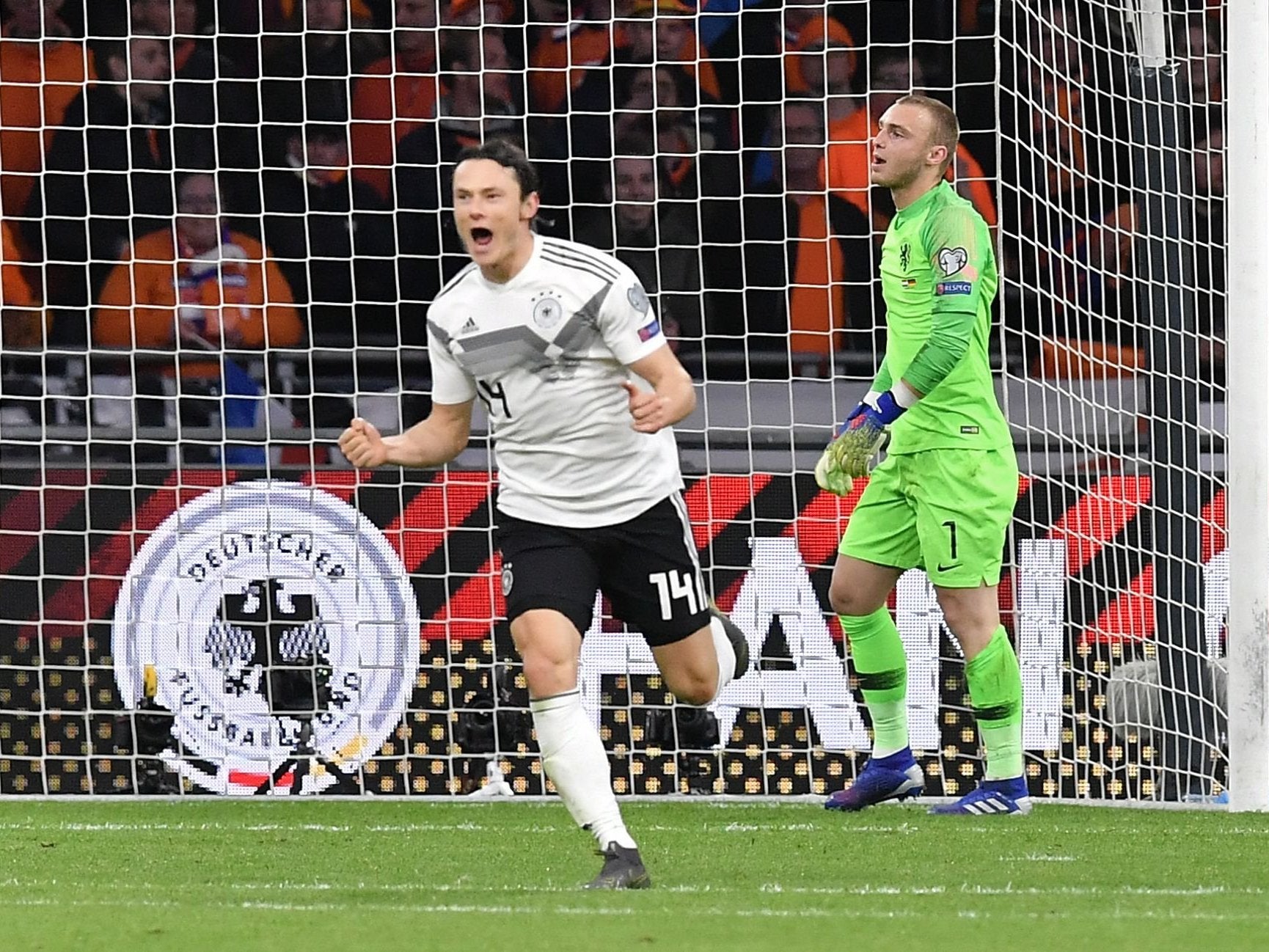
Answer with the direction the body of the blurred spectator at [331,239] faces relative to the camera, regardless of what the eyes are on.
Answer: toward the camera

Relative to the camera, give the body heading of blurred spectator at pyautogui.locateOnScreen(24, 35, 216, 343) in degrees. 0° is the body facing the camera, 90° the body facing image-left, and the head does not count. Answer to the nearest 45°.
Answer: approximately 315°

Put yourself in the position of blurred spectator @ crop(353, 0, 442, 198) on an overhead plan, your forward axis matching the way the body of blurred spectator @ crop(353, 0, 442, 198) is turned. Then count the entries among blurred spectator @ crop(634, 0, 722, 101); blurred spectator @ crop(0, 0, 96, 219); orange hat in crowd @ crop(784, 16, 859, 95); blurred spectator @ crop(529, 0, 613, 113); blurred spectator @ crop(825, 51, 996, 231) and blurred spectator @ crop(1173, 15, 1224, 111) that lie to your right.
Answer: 1

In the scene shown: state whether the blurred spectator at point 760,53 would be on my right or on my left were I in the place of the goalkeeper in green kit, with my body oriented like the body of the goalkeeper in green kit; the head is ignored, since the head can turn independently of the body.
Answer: on my right

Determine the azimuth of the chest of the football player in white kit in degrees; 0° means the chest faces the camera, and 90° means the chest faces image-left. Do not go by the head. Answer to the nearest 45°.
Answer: approximately 45°

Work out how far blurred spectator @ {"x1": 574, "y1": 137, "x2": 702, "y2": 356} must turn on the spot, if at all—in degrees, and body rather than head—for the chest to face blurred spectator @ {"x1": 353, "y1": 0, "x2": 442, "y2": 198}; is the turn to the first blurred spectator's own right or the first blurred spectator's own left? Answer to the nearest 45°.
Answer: approximately 90° to the first blurred spectator's own right

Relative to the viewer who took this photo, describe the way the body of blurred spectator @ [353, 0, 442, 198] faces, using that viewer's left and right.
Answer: facing the viewer

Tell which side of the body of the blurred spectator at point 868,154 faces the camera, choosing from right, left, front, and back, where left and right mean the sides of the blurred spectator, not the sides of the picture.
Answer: front

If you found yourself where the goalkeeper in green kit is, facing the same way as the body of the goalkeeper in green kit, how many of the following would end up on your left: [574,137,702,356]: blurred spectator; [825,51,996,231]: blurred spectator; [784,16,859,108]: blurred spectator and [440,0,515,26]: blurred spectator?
0

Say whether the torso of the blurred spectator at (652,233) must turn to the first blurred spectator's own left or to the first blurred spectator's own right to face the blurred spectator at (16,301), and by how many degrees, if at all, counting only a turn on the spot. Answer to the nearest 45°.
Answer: approximately 90° to the first blurred spectator's own right

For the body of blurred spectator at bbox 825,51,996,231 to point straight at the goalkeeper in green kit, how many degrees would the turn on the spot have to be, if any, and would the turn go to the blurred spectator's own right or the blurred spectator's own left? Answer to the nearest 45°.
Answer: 0° — they already face them

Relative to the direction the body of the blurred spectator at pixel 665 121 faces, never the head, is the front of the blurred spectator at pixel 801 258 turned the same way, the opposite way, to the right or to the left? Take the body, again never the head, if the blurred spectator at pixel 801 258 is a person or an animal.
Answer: the same way

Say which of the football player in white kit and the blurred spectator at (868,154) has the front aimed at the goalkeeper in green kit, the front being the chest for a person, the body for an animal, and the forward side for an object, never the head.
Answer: the blurred spectator

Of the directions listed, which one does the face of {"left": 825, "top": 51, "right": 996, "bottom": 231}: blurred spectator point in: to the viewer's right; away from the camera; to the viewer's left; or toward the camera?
toward the camera

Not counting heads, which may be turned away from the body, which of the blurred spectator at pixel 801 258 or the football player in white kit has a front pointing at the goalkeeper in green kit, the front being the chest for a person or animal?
the blurred spectator

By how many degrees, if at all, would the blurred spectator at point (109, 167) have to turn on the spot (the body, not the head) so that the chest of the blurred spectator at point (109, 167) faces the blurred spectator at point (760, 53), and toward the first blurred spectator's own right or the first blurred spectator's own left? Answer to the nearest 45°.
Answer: approximately 45° to the first blurred spectator's own left

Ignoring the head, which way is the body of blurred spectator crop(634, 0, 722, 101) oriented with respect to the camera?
toward the camera

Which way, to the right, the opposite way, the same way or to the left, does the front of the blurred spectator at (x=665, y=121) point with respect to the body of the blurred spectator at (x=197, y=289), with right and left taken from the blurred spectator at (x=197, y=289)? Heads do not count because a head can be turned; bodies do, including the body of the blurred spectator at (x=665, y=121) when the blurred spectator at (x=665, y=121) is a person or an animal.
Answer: the same way
